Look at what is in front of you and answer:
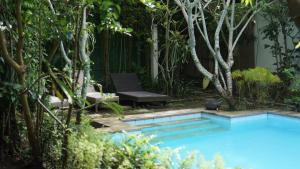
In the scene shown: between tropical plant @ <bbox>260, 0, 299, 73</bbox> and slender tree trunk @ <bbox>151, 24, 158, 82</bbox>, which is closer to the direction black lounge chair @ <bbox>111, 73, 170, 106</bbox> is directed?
the tropical plant

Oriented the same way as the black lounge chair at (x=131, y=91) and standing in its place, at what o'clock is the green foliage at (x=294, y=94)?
The green foliage is roughly at 11 o'clock from the black lounge chair.

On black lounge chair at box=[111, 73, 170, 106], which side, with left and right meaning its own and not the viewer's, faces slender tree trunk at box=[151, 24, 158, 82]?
left

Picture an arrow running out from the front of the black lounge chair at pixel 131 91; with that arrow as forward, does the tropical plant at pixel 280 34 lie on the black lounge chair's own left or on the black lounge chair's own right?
on the black lounge chair's own left

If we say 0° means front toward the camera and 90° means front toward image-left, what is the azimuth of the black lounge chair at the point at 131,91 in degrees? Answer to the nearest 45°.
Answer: approximately 315°

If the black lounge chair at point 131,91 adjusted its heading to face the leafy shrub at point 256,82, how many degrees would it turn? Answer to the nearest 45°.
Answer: approximately 45° to its left
